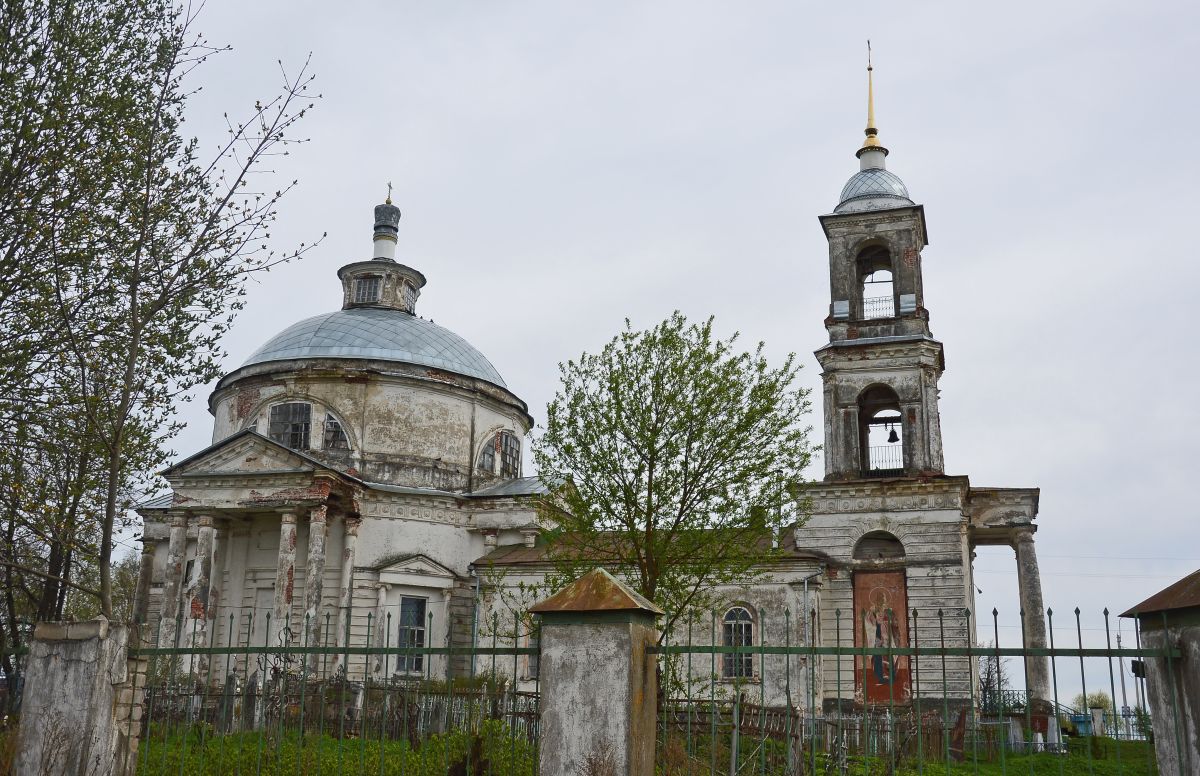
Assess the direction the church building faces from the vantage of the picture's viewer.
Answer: facing to the right of the viewer

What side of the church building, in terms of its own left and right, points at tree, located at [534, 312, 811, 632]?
right

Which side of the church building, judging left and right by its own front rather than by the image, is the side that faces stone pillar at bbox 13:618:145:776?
right

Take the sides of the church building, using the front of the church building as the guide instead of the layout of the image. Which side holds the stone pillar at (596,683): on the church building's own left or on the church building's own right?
on the church building's own right

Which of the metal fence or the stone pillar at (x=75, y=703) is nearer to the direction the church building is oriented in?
the metal fence
